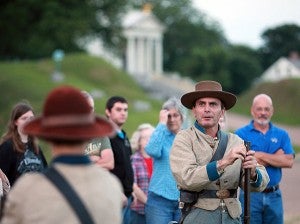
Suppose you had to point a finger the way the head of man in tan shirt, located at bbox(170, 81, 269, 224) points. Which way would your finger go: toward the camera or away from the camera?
toward the camera

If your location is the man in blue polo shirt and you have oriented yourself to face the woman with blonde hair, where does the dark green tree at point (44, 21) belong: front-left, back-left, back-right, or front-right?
front-right

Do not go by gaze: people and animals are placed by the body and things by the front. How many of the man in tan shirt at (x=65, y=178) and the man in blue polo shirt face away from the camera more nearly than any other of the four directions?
1

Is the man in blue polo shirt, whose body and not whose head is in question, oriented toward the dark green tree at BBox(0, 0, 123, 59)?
no

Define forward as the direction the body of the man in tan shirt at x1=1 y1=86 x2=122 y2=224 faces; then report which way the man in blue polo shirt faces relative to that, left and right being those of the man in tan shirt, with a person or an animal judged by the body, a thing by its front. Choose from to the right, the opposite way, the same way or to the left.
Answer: the opposite way

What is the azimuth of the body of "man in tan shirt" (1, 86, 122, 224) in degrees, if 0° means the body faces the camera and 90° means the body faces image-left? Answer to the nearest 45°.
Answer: approximately 180°

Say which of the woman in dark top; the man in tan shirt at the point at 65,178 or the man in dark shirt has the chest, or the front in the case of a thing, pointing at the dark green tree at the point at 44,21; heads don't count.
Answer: the man in tan shirt

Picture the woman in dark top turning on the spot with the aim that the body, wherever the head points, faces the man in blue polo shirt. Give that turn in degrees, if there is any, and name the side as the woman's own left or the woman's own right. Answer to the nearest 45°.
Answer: approximately 45° to the woman's own left

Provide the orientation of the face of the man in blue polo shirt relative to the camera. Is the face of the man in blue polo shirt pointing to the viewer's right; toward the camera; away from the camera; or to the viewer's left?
toward the camera

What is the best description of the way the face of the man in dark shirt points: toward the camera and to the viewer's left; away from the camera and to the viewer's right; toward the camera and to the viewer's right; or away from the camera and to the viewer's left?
toward the camera and to the viewer's right

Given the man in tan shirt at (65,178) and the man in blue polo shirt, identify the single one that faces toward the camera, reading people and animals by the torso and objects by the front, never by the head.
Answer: the man in blue polo shirt

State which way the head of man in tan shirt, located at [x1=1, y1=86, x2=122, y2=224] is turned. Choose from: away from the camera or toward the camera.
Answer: away from the camera

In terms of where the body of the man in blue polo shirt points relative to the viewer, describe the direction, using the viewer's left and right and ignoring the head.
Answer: facing the viewer

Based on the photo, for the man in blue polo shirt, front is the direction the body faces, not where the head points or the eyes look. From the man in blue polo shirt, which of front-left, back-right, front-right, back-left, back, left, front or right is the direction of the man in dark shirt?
right

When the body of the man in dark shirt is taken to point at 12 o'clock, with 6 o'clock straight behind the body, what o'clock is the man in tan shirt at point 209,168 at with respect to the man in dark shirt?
The man in tan shirt is roughly at 1 o'clock from the man in dark shirt.

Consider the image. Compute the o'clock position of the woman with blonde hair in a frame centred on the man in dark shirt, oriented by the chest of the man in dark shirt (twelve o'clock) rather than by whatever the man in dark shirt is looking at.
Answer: The woman with blonde hair is roughly at 8 o'clock from the man in dark shirt.

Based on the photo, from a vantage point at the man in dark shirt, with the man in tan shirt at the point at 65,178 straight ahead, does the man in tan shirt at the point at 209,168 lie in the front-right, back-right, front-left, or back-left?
front-left
